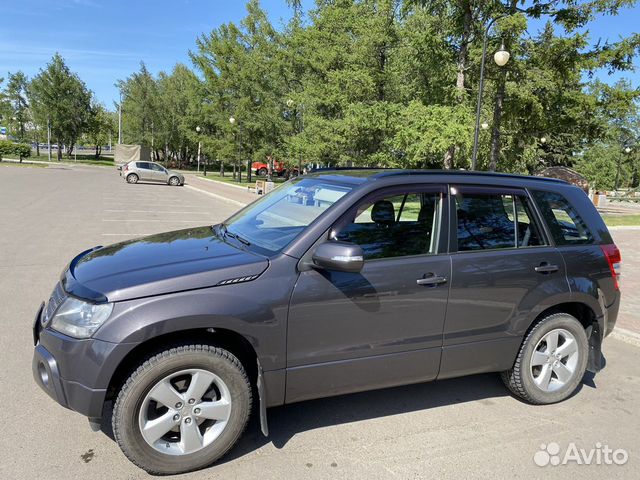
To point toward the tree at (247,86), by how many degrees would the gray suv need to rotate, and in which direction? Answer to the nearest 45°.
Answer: approximately 135° to its right

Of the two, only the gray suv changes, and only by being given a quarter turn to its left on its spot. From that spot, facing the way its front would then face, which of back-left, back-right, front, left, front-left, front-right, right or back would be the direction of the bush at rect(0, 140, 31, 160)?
back

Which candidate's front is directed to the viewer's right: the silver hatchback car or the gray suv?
the silver hatchback car

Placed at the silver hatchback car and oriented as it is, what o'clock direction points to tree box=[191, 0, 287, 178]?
The tree is roughly at 11 o'clock from the silver hatchback car.

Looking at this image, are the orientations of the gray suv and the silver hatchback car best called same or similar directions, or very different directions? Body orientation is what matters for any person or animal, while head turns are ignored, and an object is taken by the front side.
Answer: very different directions

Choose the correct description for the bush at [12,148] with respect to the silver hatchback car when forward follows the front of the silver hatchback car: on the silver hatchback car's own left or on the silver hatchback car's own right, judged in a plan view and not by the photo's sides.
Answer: on the silver hatchback car's own left

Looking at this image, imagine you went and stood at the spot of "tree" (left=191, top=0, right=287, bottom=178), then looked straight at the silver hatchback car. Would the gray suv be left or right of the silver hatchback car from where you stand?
left

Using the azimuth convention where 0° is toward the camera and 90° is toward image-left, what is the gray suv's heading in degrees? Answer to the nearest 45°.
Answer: approximately 45°

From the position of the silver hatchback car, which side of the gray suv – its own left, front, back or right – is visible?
right

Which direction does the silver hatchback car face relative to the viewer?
to the viewer's right

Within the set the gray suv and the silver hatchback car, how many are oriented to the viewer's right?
1
